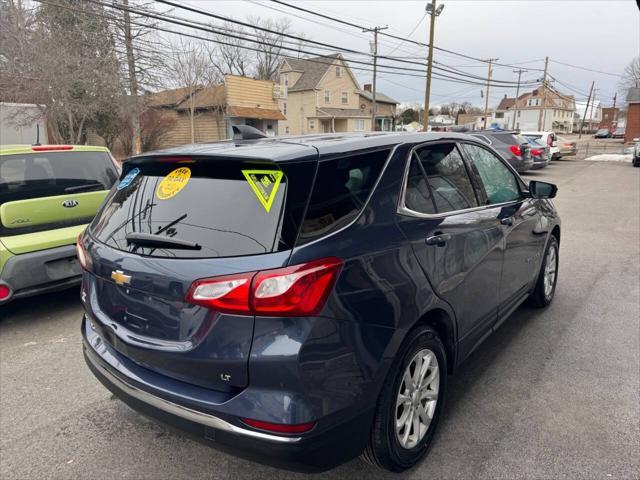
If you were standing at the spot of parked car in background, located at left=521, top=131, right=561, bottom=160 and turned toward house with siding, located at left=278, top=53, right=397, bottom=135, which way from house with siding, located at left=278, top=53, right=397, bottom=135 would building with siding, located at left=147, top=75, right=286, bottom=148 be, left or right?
left

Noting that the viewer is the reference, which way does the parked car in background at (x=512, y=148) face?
facing away from the viewer and to the left of the viewer

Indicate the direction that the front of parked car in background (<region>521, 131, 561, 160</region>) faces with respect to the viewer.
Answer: facing away from the viewer and to the left of the viewer

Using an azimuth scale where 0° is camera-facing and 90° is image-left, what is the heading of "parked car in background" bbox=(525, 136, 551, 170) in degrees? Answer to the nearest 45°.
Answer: approximately 135°

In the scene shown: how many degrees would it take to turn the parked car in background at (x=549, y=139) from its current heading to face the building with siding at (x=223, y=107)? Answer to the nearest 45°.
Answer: approximately 45° to its left

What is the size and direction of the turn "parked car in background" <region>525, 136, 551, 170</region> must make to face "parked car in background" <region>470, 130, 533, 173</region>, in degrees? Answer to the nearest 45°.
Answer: approximately 135° to its left

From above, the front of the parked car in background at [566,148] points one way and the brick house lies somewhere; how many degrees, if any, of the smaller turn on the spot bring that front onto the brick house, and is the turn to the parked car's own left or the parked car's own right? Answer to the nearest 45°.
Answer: approximately 45° to the parked car's own right

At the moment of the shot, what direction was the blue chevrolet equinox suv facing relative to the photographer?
facing away from the viewer and to the right of the viewer
